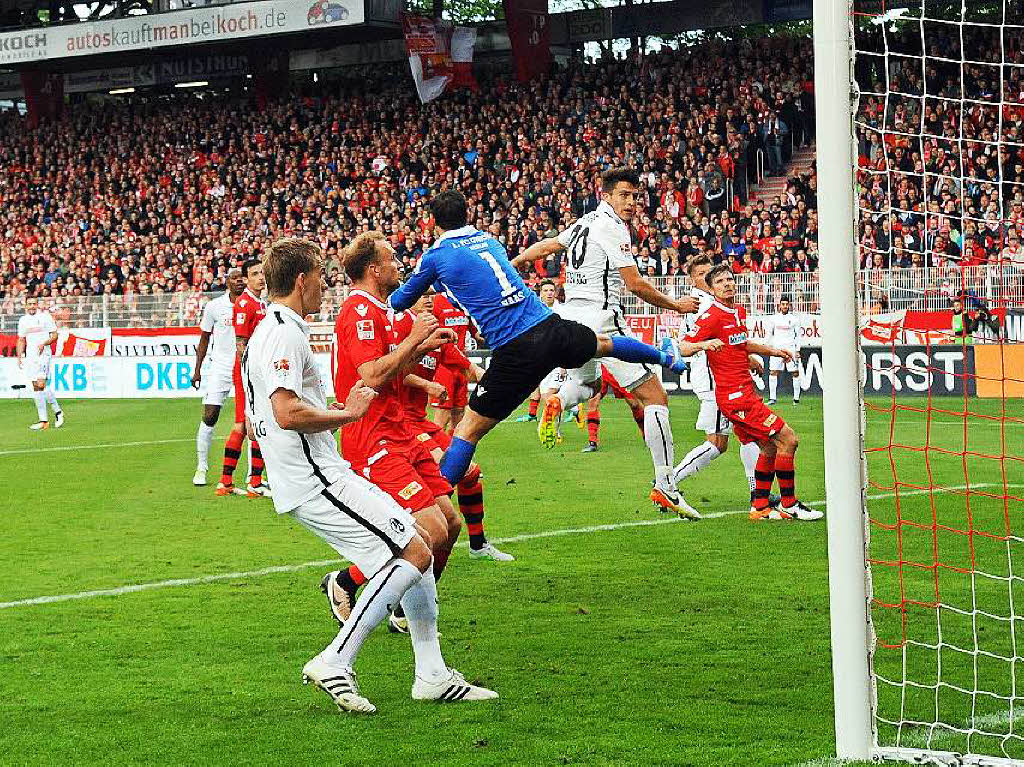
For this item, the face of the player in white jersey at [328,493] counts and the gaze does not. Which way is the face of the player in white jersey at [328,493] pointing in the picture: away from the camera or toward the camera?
away from the camera

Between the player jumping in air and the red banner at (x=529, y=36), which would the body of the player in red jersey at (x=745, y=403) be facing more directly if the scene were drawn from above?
the player jumping in air

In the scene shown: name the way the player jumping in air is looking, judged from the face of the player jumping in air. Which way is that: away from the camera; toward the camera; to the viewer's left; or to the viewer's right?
away from the camera

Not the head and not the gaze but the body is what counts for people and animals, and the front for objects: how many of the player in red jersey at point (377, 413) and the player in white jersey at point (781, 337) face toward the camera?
1

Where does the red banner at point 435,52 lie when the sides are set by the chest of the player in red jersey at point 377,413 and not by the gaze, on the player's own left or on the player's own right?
on the player's own left

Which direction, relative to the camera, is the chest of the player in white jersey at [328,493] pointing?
to the viewer's right

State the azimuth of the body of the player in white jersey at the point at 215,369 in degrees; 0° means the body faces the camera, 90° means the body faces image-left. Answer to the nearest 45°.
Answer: approximately 315°

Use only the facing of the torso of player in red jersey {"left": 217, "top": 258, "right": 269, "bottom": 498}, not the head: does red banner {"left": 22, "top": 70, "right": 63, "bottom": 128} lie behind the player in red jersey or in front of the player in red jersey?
behind
